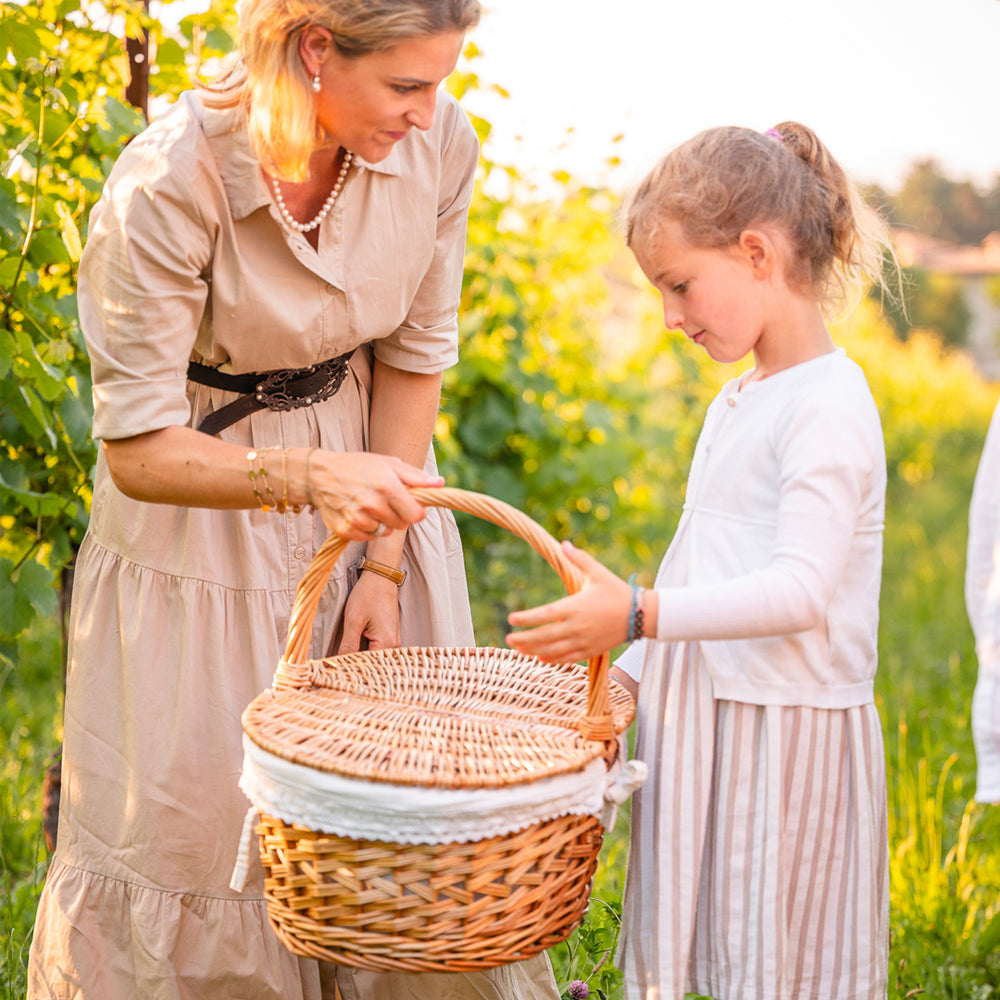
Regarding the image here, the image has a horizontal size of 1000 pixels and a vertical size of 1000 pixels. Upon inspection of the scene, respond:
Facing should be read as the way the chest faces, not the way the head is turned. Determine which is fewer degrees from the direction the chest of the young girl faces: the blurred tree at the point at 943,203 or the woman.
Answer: the woman

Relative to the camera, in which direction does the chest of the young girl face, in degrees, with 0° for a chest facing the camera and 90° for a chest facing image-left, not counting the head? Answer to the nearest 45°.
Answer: approximately 90°

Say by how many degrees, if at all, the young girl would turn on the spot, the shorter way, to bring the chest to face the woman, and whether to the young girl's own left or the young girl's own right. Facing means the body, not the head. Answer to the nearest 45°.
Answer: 0° — they already face them

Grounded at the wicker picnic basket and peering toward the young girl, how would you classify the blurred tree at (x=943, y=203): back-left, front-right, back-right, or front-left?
front-left

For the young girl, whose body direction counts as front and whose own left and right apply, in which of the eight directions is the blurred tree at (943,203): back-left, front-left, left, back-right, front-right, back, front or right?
right

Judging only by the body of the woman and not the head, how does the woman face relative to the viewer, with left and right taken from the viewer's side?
facing the viewer and to the right of the viewer

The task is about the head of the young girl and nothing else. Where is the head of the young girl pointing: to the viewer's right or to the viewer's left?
to the viewer's left

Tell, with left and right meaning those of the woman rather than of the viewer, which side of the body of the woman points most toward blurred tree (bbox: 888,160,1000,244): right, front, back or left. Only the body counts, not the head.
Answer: left

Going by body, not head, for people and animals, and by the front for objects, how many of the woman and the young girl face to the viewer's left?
1

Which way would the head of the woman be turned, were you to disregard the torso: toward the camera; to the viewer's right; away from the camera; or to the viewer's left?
to the viewer's right

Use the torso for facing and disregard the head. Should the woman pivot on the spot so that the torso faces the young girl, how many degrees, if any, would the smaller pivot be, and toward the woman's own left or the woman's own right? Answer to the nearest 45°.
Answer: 0° — they already face them
